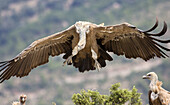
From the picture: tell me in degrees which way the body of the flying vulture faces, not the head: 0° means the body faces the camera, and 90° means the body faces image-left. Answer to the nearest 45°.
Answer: approximately 0°

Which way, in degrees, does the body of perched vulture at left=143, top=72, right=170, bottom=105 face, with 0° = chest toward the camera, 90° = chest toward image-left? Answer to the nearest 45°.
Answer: approximately 45°

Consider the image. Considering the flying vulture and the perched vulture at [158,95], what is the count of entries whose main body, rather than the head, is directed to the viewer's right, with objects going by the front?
0

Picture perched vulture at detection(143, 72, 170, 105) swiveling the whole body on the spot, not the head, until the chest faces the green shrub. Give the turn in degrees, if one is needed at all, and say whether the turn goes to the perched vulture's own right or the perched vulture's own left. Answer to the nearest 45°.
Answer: approximately 45° to the perched vulture's own right
